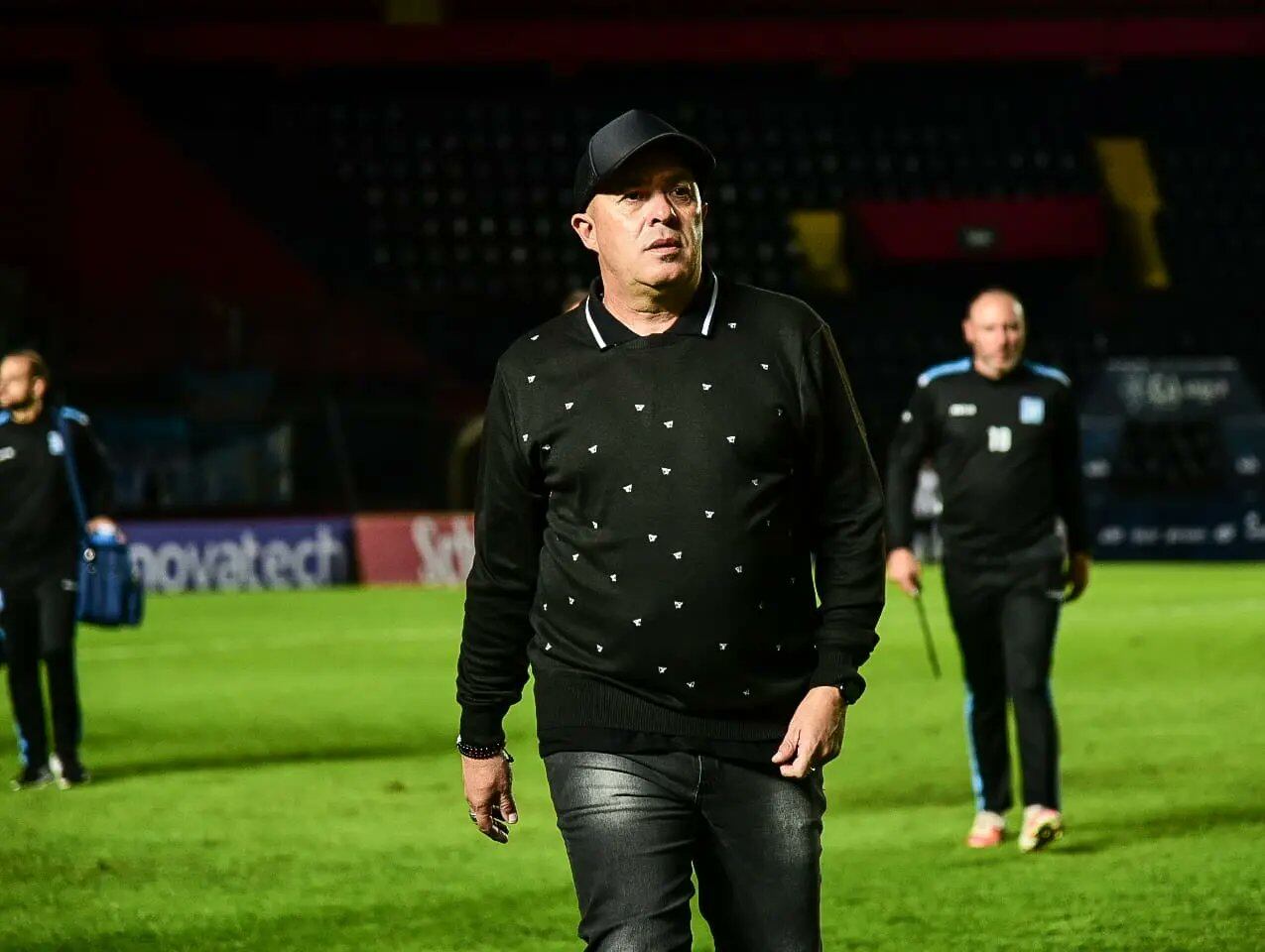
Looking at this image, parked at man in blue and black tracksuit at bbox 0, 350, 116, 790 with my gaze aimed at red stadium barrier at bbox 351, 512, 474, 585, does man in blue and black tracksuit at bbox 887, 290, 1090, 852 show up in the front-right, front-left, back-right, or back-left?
back-right

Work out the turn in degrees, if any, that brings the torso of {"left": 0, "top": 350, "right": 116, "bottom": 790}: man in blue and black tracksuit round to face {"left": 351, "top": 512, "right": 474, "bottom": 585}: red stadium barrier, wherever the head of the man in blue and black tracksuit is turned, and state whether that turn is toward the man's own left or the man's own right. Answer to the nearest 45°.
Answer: approximately 180°

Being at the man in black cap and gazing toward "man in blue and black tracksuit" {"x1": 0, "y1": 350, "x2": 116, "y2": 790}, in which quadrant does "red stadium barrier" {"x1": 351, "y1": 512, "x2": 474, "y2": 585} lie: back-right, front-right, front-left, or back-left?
front-right

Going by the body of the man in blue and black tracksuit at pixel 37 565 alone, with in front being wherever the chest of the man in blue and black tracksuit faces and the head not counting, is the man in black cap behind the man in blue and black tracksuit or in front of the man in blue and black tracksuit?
in front

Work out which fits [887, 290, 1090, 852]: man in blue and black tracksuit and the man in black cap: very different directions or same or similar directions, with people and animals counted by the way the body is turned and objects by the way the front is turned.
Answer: same or similar directions

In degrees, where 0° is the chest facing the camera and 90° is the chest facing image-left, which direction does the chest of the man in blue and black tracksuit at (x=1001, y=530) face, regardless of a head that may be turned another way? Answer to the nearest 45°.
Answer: approximately 0°

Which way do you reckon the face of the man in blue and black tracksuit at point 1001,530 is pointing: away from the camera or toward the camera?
toward the camera

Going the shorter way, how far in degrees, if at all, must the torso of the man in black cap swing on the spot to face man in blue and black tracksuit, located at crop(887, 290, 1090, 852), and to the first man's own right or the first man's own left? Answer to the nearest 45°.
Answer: approximately 180°

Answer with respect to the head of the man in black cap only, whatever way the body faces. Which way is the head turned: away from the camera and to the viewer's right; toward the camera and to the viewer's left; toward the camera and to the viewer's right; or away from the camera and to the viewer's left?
toward the camera and to the viewer's right

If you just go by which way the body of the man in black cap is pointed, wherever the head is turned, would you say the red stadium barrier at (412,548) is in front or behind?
behind

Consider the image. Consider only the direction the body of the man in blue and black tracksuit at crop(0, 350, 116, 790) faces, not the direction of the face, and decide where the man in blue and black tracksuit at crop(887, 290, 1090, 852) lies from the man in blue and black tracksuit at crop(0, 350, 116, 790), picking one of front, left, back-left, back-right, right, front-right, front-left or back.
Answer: front-left

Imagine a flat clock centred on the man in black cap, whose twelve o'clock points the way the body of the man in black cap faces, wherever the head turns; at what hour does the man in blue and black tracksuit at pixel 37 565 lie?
The man in blue and black tracksuit is roughly at 5 o'clock from the man in black cap.

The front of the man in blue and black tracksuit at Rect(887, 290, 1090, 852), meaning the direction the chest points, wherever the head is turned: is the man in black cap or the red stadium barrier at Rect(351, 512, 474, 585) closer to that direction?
the man in black cap

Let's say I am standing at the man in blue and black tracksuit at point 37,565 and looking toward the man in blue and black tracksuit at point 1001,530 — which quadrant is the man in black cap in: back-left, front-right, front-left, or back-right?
front-right

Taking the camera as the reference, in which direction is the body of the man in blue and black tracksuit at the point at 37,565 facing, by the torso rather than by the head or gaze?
toward the camera
